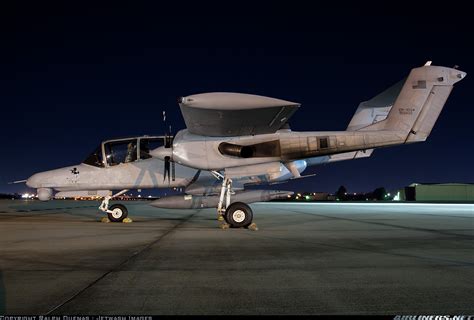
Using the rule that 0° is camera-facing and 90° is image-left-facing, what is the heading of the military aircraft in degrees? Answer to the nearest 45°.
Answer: approximately 90°
